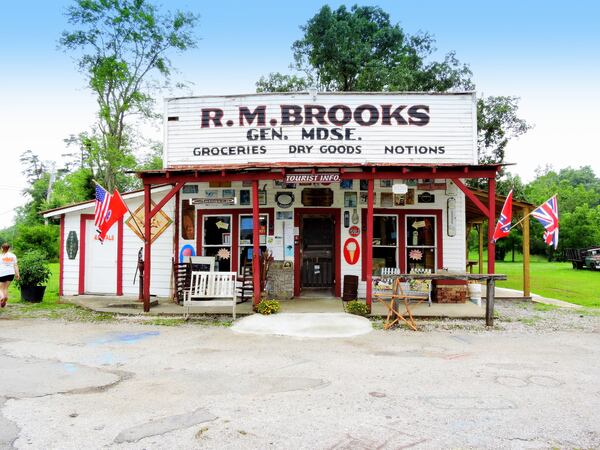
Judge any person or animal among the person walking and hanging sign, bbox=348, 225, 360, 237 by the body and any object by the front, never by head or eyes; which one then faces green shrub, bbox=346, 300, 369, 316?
the hanging sign

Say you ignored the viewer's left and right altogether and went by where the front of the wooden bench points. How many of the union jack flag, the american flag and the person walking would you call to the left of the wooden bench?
1

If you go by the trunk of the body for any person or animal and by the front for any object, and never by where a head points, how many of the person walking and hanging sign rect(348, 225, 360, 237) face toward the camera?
1

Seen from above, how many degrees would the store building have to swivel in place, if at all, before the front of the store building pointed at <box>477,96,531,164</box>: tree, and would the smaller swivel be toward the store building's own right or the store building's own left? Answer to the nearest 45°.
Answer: approximately 135° to the store building's own left

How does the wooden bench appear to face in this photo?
toward the camera

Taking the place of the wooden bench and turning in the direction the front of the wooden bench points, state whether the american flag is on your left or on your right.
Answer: on your right

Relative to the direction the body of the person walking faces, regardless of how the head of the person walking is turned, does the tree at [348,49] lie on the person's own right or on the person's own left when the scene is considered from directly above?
on the person's own right

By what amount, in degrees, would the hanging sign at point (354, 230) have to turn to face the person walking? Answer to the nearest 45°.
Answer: approximately 90° to its right

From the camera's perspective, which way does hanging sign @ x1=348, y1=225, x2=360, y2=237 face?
toward the camera

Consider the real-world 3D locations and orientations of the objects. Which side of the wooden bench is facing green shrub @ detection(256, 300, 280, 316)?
left

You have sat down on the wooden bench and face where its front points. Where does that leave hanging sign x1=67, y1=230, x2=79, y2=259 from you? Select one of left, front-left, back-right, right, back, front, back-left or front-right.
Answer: back-right
